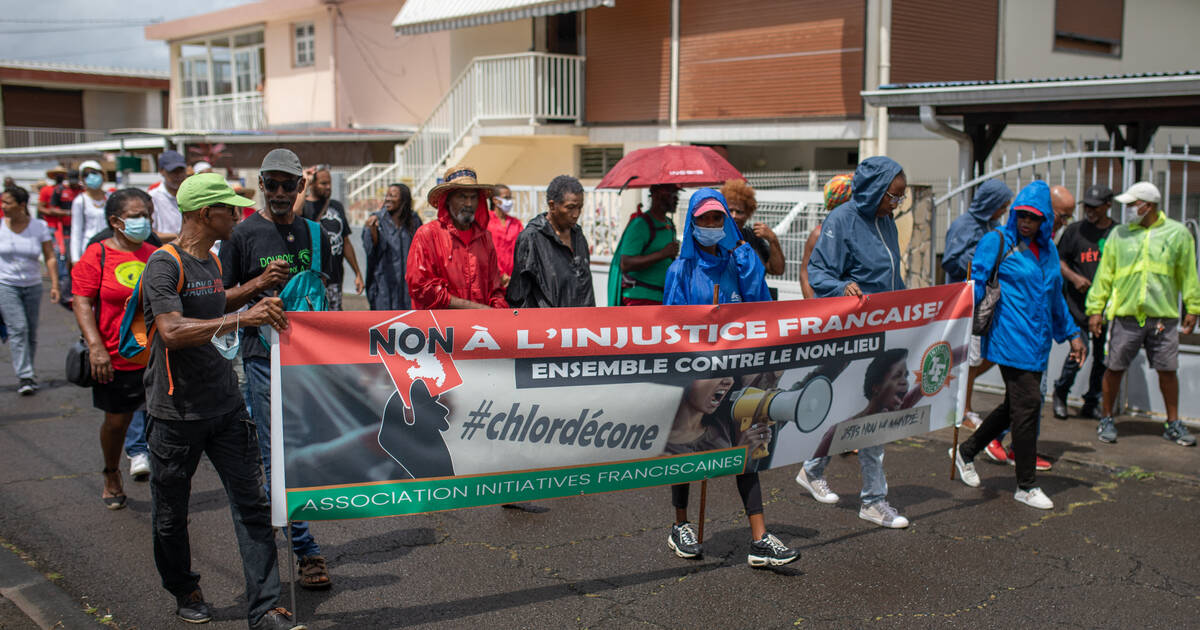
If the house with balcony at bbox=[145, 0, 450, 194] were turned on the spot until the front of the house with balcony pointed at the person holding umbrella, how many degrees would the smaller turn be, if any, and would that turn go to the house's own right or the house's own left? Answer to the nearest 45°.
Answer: approximately 45° to the house's own left

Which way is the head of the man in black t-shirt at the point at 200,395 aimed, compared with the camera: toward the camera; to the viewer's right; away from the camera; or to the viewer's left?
to the viewer's right

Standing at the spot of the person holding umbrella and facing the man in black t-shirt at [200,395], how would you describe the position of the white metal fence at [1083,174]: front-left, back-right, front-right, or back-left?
back-left

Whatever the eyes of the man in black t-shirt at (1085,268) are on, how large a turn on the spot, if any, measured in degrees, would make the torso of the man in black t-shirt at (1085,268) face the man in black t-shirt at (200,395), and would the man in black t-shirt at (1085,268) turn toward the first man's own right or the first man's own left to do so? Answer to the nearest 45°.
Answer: approximately 45° to the first man's own right

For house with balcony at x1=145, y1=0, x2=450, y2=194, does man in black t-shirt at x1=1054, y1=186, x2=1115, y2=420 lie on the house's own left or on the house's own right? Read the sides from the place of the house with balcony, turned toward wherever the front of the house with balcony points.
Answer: on the house's own left

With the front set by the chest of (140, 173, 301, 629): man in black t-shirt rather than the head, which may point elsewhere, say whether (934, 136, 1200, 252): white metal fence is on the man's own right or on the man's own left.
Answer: on the man's own left

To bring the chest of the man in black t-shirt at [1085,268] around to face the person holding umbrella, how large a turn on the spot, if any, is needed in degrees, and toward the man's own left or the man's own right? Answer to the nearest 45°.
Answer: approximately 45° to the man's own right
